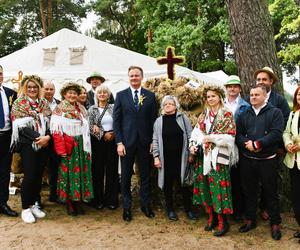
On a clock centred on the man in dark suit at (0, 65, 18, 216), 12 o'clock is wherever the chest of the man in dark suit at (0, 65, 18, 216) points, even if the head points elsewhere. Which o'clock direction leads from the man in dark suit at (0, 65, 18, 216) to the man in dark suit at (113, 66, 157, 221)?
the man in dark suit at (113, 66, 157, 221) is roughly at 10 o'clock from the man in dark suit at (0, 65, 18, 216).

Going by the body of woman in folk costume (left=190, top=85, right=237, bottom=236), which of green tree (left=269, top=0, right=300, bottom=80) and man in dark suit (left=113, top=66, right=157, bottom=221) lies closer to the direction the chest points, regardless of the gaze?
the man in dark suit

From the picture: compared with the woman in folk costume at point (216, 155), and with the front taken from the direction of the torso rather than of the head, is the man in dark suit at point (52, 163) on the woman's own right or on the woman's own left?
on the woman's own right

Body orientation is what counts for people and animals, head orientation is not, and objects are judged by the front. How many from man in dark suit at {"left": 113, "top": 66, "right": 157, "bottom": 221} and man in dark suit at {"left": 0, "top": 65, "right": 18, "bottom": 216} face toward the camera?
2

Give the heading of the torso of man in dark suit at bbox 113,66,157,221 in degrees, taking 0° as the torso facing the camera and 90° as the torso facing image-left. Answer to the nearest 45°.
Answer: approximately 0°

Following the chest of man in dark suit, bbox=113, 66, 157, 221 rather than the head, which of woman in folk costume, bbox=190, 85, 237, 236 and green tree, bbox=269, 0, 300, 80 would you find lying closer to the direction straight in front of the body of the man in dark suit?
the woman in folk costume

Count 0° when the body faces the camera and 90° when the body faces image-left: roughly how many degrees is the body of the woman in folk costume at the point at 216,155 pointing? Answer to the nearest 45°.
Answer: approximately 45°

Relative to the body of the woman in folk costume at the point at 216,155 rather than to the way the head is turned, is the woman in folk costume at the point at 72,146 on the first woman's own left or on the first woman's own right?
on the first woman's own right

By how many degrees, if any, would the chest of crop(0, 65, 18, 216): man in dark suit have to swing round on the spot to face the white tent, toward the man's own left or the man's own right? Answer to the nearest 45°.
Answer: approximately 180°
